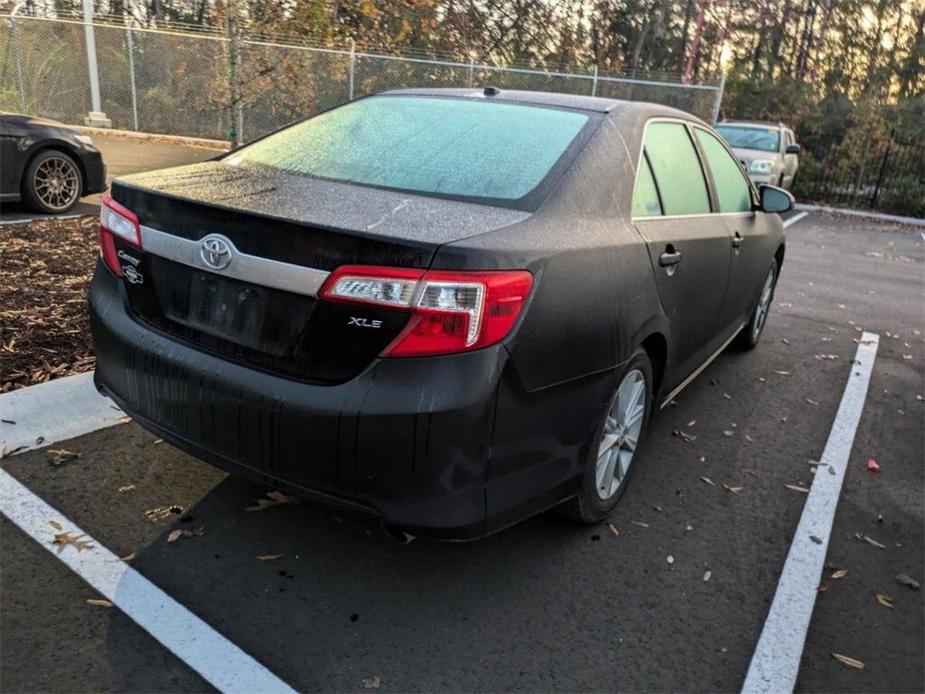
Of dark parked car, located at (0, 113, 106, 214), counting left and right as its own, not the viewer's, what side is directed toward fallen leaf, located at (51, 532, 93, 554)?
right

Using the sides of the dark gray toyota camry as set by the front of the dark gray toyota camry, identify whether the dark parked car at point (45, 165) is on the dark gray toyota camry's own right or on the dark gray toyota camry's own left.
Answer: on the dark gray toyota camry's own left

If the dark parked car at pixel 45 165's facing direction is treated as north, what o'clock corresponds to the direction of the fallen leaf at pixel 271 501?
The fallen leaf is roughly at 3 o'clock from the dark parked car.

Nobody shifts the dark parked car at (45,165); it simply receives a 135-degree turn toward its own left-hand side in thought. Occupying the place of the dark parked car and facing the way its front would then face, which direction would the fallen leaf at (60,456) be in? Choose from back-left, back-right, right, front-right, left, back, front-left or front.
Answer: back-left

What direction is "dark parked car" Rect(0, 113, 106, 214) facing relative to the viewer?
to the viewer's right

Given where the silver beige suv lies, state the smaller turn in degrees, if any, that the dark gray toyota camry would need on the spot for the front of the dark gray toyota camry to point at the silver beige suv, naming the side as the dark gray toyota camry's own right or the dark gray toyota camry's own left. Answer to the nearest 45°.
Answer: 0° — it already faces it

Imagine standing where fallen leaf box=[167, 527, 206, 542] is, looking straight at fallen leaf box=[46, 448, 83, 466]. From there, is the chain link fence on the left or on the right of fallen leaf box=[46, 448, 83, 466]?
right

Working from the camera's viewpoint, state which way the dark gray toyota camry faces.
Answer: facing away from the viewer and to the right of the viewer

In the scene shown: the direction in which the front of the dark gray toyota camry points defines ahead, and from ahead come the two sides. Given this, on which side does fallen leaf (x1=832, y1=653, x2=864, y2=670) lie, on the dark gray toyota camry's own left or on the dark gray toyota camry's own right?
on the dark gray toyota camry's own right
